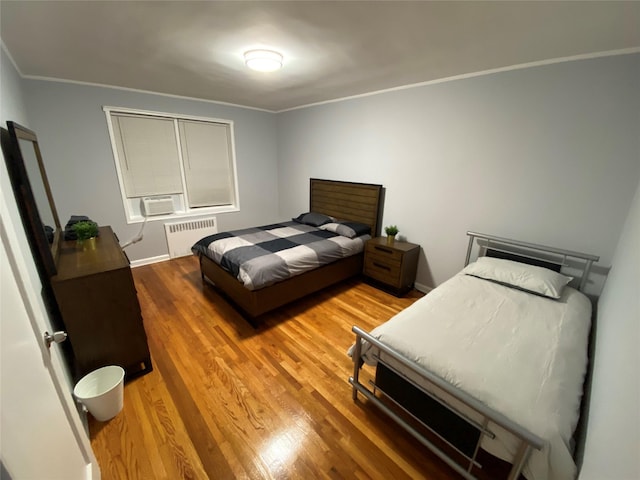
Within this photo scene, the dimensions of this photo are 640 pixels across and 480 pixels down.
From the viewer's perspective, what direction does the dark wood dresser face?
to the viewer's right

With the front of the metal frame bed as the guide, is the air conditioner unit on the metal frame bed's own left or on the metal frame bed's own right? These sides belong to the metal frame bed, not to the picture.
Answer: on the metal frame bed's own right

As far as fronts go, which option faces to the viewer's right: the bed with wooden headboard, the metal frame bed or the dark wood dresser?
the dark wood dresser

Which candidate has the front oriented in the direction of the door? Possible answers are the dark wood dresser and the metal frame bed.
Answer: the metal frame bed

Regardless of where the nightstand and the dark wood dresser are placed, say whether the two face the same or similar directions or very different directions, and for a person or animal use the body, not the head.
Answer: very different directions

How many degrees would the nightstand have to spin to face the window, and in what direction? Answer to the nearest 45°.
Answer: approximately 45° to its right

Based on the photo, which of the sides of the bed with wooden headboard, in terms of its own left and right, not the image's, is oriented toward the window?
right

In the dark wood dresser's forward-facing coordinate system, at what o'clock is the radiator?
The radiator is roughly at 10 o'clock from the dark wood dresser.

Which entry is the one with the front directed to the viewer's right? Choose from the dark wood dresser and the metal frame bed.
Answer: the dark wood dresser

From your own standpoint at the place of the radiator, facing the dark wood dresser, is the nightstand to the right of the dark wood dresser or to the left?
left

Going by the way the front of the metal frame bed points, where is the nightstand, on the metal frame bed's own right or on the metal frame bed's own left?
on the metal frame bed's own right
